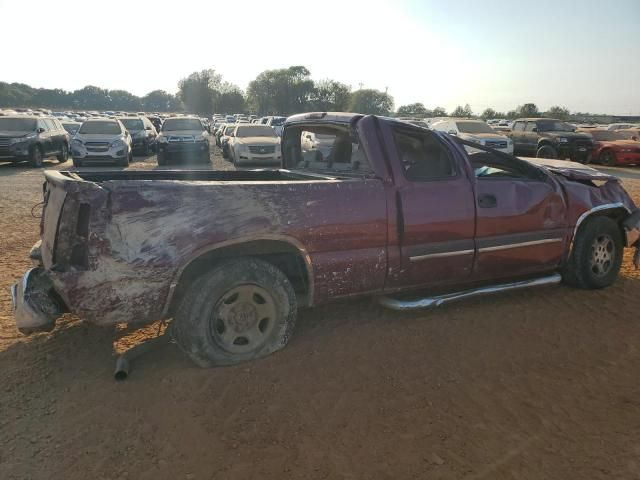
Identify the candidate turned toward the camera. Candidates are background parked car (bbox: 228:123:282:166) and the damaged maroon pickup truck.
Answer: the background parked car

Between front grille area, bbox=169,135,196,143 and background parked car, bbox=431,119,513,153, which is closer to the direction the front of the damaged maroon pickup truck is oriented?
the background parked car

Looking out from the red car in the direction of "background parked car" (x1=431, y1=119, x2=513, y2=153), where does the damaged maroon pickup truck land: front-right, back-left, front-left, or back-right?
front-left

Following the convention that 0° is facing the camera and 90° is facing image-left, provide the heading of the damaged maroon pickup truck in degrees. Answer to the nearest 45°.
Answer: approximately 225°

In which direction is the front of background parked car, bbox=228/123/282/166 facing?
toward the camera

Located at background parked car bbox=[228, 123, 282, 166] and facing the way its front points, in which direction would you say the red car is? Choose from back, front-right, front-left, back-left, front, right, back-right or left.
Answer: left

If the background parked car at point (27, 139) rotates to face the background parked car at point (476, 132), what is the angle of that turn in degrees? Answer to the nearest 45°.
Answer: approximately 135° to its left

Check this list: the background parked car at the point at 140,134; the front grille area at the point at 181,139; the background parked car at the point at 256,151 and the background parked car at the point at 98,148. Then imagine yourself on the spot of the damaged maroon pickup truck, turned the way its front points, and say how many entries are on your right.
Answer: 0

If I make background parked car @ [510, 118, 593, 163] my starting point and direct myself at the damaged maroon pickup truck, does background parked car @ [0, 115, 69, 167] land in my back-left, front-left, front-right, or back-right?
front-right

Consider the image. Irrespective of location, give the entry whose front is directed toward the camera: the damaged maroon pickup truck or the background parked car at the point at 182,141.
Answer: the background parked car

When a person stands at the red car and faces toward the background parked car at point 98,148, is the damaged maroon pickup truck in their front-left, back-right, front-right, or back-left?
front-left

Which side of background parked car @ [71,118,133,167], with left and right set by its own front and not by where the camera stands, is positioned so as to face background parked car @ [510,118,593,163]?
left

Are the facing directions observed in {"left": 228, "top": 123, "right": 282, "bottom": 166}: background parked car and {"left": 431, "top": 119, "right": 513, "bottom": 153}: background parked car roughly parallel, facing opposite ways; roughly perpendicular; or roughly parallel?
roughly parallel

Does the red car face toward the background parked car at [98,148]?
no

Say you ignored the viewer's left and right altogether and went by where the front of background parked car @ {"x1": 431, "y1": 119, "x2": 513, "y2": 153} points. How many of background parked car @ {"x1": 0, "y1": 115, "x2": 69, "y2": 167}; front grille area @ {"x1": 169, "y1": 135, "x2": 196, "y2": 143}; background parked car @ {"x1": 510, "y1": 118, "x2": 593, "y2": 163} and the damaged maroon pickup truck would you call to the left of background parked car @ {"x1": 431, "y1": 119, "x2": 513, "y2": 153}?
1

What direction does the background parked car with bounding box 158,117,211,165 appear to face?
toward the camera

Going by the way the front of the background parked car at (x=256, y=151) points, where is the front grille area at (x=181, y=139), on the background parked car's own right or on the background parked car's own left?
on the background parked car's own right

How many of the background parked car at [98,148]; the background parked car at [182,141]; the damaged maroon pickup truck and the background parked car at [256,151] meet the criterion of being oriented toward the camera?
3

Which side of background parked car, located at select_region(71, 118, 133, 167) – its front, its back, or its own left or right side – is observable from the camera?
front

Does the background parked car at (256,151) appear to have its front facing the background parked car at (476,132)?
no
